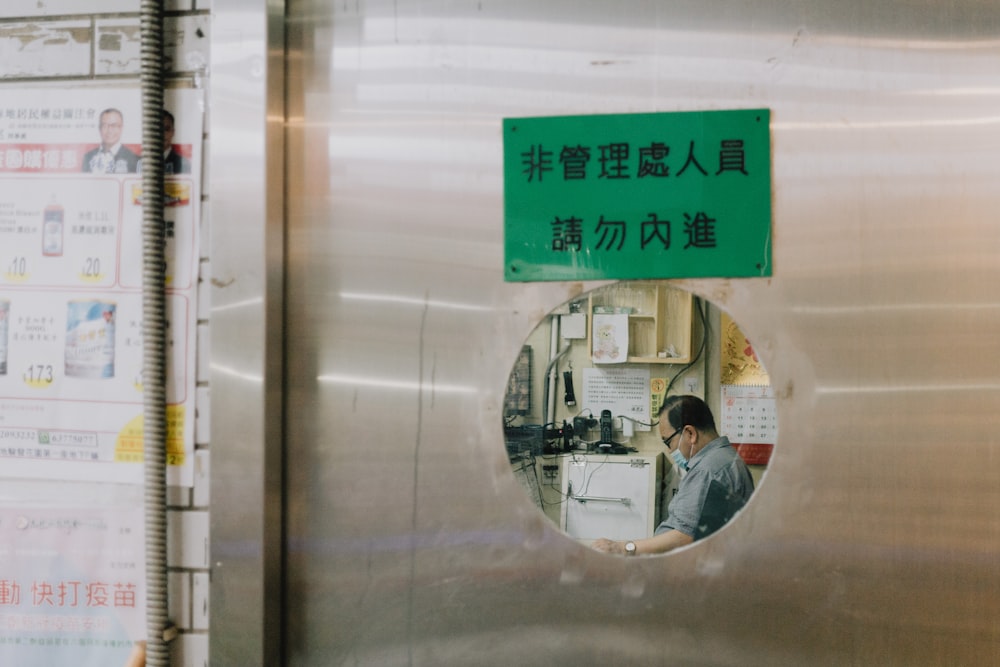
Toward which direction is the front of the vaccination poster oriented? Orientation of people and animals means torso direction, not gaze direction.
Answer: toward the camera

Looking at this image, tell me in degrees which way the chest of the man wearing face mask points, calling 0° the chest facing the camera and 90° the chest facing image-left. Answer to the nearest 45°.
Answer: approximately 90°

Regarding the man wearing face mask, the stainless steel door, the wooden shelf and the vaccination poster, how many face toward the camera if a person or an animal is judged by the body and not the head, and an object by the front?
3

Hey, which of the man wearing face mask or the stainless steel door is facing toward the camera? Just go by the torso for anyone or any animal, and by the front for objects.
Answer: the stainless steel door

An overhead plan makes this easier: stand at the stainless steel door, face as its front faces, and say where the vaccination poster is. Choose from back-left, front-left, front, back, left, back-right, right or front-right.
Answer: right

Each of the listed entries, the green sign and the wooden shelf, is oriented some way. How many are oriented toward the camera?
2

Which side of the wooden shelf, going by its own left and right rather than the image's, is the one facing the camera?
front

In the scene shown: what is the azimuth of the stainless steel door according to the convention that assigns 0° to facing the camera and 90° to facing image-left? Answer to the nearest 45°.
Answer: approximately 0°

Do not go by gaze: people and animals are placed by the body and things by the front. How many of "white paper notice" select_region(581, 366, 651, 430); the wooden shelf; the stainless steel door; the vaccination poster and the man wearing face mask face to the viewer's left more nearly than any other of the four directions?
1

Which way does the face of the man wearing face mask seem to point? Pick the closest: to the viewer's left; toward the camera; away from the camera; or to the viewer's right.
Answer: to the viewer's left
